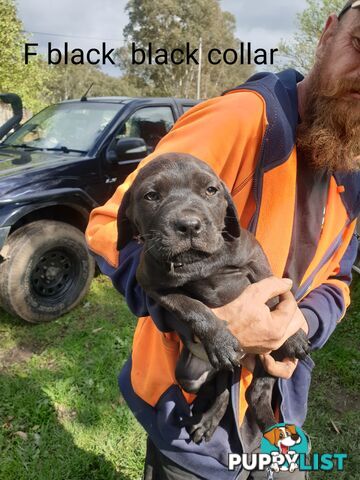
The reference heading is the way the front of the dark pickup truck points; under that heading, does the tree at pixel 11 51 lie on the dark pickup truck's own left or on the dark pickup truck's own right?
on the dark pickup truck's own right

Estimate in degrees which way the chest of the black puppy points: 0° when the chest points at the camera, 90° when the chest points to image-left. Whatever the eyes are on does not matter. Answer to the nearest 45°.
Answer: approximately 0°

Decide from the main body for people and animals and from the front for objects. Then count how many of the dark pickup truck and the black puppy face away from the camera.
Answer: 0

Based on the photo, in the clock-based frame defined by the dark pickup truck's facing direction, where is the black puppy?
The black puppy is roughly at 10 o'clock from the dark pickup truck.

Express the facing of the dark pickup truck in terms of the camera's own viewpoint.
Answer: facing the viewer and to the left of the viewer

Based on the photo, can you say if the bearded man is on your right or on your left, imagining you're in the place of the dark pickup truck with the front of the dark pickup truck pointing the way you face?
on your left

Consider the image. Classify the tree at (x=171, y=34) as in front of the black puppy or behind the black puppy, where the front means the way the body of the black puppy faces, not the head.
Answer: behind

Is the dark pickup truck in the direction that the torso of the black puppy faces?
no

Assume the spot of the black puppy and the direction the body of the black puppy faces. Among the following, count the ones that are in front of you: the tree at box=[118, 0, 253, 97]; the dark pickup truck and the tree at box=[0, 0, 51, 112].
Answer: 0

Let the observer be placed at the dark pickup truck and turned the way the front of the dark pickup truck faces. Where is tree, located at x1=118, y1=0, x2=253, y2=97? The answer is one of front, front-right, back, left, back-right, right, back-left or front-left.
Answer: back-right
